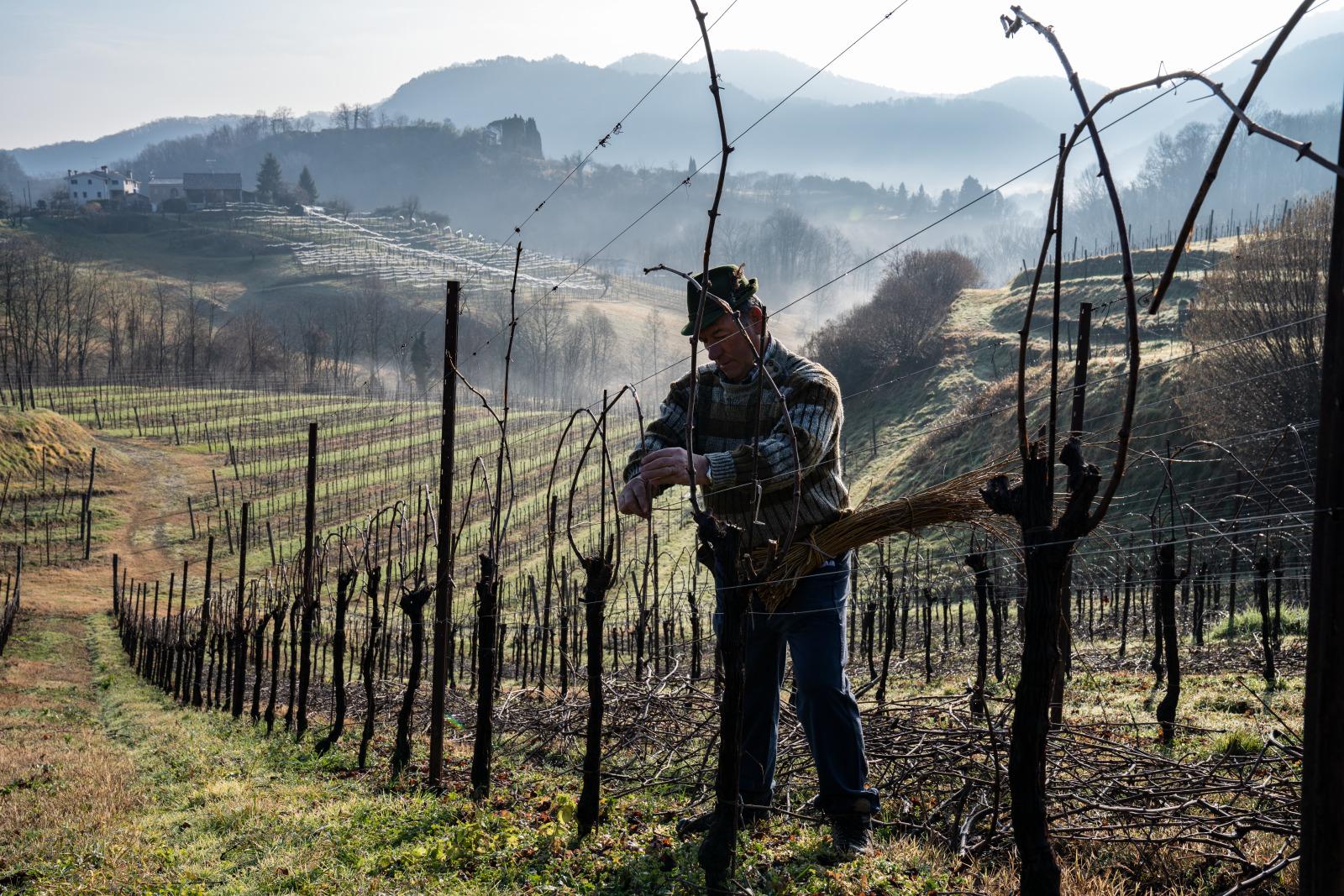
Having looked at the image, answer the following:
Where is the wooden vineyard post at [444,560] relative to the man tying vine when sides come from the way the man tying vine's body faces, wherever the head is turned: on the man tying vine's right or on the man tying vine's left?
on the man tying vine's right

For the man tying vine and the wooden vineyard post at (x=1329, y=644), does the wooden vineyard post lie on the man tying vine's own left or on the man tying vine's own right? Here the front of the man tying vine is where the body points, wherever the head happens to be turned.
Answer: on the man tying vine's own left

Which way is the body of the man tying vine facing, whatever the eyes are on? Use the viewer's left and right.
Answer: facing the viewer and to the left of the viewer
